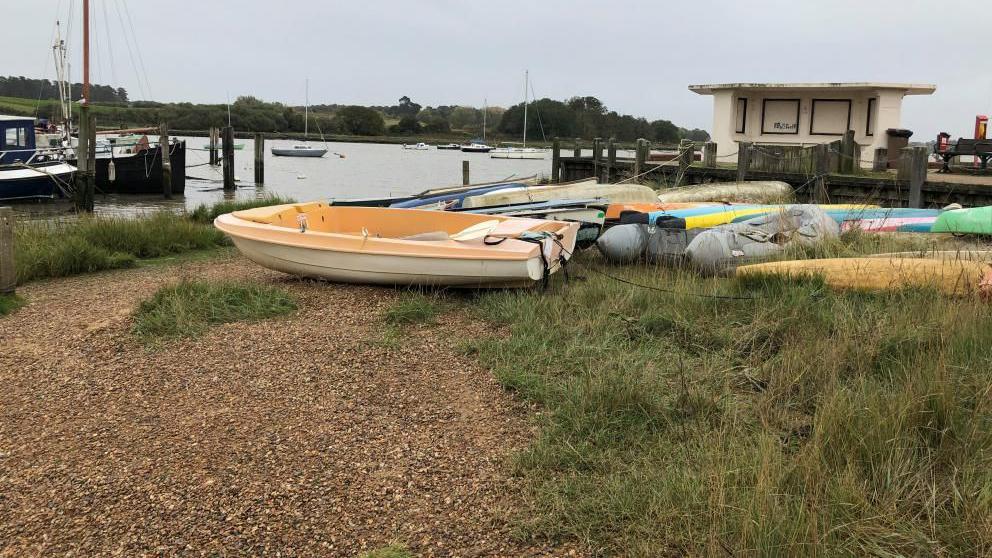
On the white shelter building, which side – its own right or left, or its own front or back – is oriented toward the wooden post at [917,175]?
front

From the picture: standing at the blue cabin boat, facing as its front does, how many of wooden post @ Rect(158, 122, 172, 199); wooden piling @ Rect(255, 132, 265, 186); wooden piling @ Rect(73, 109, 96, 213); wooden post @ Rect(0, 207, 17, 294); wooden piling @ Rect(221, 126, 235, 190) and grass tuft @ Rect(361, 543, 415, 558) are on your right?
3

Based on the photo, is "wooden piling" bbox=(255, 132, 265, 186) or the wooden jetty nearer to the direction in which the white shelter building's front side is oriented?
the wooden jetty

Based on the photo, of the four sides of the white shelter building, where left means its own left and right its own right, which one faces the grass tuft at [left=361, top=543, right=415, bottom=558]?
front

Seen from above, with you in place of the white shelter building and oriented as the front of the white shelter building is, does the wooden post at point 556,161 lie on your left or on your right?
on your right

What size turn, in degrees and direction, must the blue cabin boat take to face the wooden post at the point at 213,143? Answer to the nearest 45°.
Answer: approximately 45° to its left

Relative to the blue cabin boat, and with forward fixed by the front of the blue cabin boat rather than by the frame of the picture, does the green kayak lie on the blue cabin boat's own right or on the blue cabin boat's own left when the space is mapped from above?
on the blue cabin boat's own right

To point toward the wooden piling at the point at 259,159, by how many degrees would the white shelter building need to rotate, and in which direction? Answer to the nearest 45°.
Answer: approximately 90° to its right

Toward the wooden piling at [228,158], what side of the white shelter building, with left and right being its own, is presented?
right

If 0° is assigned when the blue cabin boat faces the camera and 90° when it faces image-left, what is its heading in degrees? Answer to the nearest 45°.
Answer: approximately 270°

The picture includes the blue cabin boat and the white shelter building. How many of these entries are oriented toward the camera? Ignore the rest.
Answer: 1

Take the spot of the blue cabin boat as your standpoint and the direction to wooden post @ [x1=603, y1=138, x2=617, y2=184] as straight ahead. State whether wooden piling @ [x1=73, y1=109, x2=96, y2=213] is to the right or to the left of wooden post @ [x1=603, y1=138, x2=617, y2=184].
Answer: right

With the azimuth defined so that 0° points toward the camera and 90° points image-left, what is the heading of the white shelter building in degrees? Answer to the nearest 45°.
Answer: approximately 0°

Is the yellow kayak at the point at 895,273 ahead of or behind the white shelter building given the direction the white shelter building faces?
ahead

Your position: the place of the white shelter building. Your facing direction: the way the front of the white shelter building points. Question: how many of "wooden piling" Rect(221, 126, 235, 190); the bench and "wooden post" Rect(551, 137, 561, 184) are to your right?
2

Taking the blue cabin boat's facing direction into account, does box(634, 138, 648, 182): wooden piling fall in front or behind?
in front

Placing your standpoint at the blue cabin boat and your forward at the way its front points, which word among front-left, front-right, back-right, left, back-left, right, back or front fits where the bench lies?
front-right
